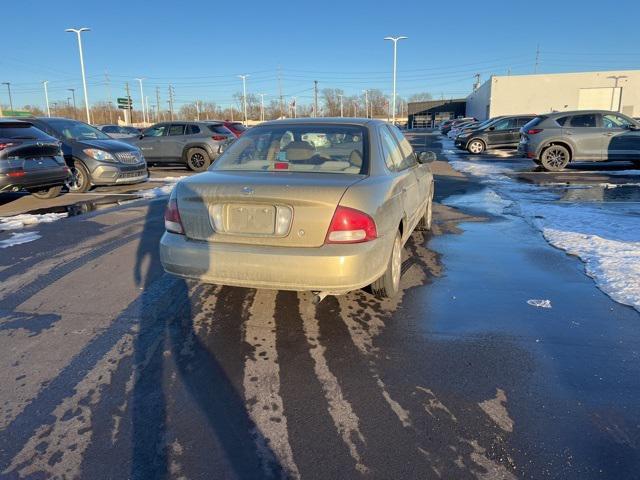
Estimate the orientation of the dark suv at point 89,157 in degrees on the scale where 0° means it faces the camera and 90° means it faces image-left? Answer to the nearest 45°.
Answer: approximately 315°

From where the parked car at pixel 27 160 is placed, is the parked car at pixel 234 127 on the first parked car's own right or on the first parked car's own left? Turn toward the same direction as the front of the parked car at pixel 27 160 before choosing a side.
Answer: on the first parked car's own right

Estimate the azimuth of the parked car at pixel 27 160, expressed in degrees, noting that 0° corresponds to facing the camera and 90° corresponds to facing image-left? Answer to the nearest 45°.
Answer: approximately 135°

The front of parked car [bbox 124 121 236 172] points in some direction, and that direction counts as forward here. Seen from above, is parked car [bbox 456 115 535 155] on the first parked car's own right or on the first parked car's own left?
on the first parked car's own right

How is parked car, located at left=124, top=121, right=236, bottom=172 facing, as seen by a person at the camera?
facing away from the viewer and to the left of the viewer

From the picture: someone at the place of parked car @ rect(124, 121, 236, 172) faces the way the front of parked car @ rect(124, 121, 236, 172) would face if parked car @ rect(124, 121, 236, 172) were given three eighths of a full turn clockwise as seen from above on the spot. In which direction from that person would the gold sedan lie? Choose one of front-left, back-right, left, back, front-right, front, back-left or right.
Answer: right

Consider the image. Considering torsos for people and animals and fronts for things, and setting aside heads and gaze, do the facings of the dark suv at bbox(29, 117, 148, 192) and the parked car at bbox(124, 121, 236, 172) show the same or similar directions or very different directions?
very different directions

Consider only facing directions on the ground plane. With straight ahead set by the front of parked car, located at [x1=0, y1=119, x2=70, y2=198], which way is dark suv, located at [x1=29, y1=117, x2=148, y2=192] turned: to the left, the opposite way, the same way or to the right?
the opposite way

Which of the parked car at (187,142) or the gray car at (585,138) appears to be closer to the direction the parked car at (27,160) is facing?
the parked car

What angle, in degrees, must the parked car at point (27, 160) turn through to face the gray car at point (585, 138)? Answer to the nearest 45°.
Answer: approximately 135° to its right

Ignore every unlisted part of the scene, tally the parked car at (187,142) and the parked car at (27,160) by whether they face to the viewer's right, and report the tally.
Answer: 0
